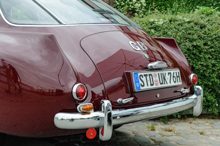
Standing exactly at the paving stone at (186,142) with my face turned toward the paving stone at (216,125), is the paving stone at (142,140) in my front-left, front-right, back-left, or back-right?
back-left

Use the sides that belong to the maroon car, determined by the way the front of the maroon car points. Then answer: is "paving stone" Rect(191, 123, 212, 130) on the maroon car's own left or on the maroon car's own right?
on the maroon car's own right

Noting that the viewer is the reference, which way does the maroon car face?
facing away from the viewer and to the left of the viewer
